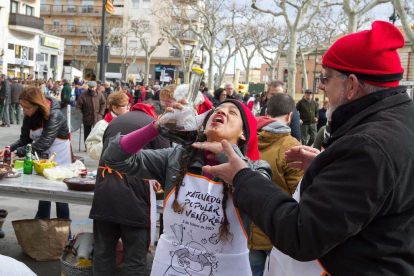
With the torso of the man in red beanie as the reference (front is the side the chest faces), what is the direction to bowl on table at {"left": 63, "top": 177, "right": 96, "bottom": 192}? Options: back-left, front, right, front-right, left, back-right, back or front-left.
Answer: front-right

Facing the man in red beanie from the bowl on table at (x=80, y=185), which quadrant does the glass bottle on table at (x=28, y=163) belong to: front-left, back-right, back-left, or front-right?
back-right

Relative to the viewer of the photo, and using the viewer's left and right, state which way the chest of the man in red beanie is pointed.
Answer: facing to the left of the viewer
